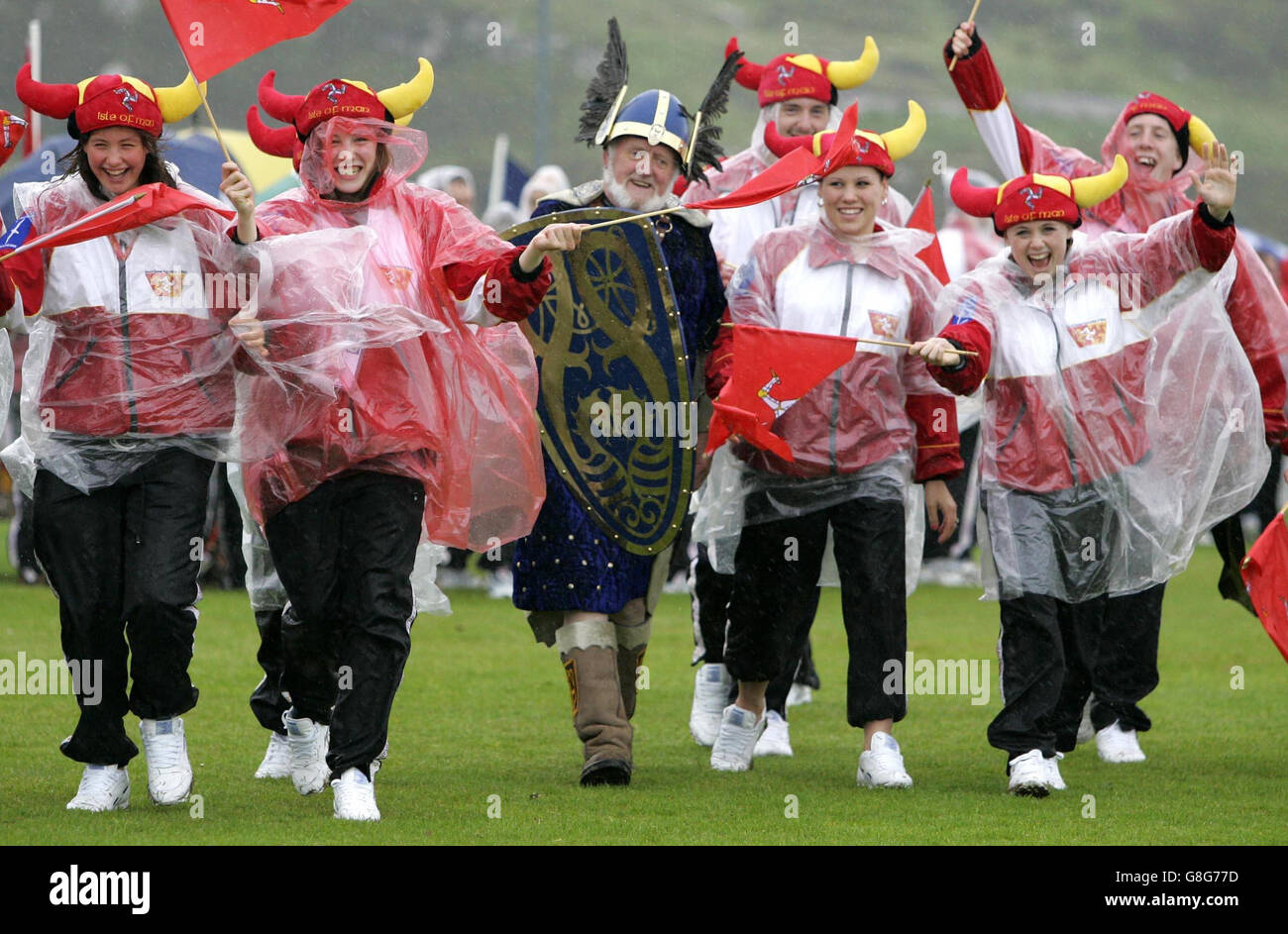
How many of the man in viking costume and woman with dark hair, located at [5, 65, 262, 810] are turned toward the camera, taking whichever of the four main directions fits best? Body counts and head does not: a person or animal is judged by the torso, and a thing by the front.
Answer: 2

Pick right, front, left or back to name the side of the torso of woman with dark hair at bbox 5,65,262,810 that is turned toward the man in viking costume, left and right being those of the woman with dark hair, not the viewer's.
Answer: left

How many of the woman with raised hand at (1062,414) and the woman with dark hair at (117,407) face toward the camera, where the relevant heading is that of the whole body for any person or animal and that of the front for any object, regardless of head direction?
2

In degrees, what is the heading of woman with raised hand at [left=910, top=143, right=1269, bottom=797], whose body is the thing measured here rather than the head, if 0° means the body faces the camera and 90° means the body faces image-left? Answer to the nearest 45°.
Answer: approximately 0°

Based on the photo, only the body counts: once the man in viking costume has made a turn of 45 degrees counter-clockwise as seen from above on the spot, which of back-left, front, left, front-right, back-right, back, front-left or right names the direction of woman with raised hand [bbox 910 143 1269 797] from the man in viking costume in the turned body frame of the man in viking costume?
front-left

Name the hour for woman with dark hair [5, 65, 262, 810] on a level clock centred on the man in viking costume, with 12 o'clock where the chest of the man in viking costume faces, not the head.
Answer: The woman with dark hair is roughly at 2 o'clock from the man in viking costume.
